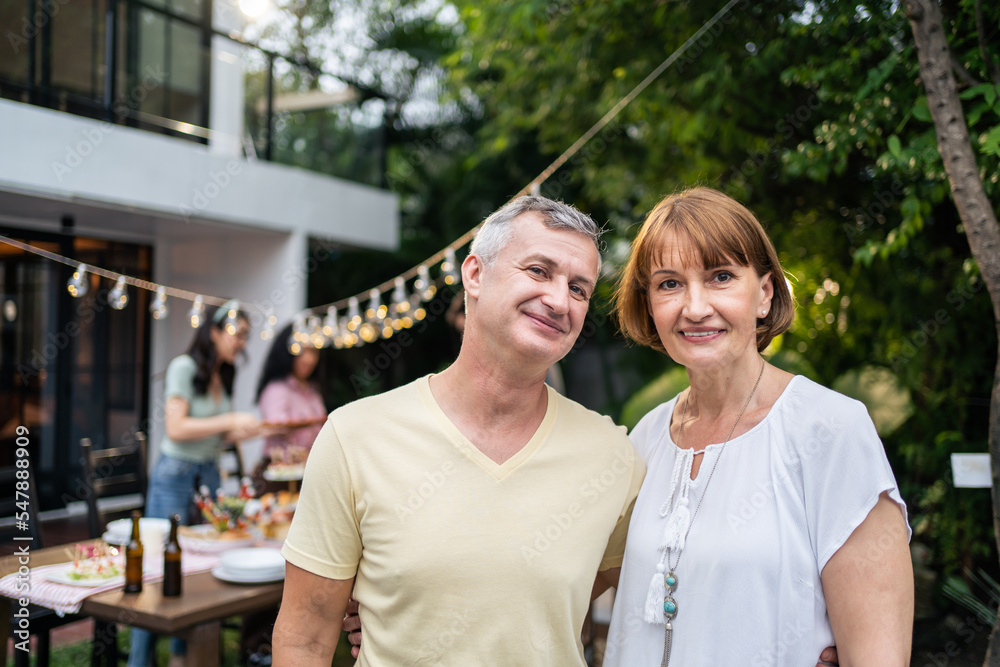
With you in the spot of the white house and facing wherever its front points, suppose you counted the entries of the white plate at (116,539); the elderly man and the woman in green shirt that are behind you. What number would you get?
0

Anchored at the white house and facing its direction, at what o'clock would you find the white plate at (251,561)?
The white plate is roughly at 1 o'clock from the white house.

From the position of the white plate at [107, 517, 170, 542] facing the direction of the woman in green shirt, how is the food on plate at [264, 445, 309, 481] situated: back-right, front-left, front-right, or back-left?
front-right

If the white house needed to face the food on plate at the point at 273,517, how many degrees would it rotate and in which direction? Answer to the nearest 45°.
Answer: approximately 45° to its right

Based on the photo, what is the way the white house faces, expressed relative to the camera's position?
facing the viewer and to the right of the viewer

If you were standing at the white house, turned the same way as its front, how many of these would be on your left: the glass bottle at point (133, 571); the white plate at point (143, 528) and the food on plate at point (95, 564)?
0

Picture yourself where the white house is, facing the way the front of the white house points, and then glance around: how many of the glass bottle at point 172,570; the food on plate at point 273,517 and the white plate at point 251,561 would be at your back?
0

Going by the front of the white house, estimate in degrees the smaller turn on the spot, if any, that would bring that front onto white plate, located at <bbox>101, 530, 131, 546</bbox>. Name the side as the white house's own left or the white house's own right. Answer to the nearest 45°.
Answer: approximately 45° to the white house's own right

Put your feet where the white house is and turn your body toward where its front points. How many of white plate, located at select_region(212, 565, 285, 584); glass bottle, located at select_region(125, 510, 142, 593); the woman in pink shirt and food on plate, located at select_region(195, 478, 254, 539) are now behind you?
0

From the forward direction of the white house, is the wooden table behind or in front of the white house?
in front

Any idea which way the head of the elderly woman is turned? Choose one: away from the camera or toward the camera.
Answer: toward the camera

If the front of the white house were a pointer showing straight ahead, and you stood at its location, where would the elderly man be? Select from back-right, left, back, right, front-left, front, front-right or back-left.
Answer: front-right

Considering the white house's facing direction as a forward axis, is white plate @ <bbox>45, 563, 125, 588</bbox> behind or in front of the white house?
in front
